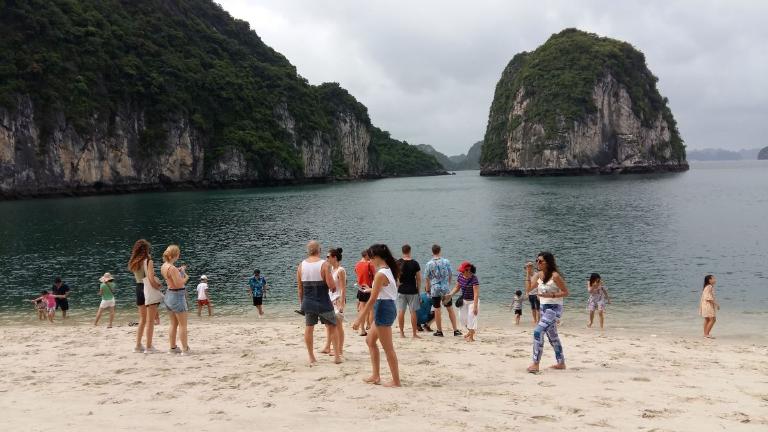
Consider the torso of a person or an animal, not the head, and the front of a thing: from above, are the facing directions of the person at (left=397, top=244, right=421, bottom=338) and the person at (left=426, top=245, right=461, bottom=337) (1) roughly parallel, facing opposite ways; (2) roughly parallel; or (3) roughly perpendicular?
roughly parallel

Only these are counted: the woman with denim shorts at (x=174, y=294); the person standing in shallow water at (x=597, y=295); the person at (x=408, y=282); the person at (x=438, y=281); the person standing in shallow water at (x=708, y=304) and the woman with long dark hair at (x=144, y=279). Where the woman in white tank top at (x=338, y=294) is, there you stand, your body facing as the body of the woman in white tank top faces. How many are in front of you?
2

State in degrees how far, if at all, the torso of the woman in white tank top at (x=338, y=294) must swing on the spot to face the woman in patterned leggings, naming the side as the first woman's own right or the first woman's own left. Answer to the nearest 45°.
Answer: approximately 135° to the first woman's own left

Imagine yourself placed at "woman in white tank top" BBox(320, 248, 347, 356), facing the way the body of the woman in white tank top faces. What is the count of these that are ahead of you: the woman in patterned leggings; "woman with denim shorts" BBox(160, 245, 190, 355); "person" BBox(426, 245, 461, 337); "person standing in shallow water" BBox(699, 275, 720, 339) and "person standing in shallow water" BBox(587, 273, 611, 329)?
1

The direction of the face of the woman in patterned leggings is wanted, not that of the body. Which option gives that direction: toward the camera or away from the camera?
toward the camera

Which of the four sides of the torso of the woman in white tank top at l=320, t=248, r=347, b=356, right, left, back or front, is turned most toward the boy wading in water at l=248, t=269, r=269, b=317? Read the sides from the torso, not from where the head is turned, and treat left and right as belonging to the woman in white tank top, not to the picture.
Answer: right

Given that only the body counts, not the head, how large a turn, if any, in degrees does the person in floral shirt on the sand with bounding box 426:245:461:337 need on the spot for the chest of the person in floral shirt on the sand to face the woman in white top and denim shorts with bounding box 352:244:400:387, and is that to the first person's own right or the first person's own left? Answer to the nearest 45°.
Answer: approximately 180°

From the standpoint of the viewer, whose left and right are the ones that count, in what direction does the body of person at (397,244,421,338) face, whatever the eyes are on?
facing away from the viewer
